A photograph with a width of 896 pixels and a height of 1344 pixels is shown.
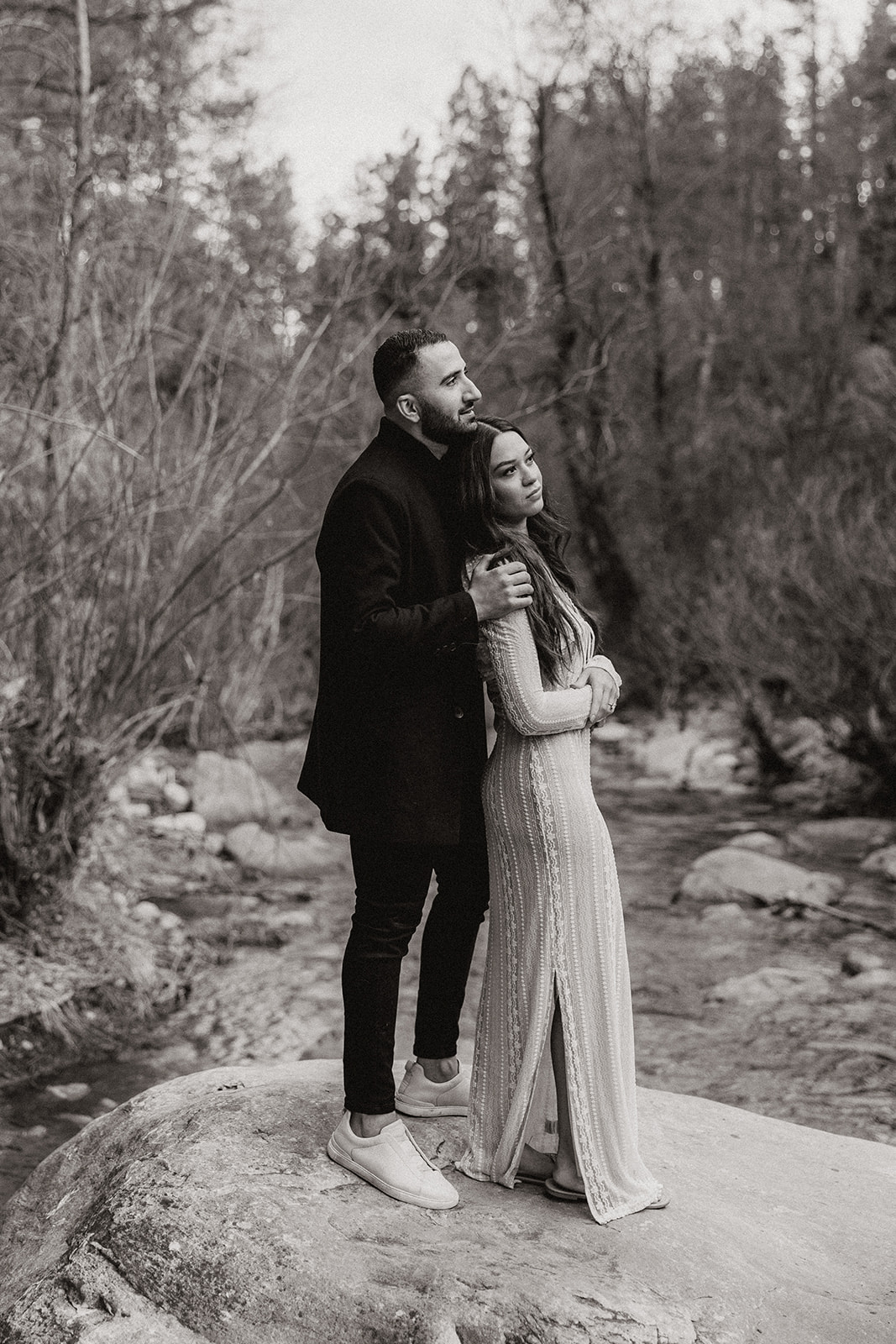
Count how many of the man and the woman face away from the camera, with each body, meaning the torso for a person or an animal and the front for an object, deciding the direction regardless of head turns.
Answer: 0

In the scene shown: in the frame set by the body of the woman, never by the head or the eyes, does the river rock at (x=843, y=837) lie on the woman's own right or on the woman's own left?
on the woman's own left

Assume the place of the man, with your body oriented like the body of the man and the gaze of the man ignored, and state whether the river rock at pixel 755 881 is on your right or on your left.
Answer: on your left

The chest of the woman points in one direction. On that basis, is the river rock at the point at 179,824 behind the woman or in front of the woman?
behind

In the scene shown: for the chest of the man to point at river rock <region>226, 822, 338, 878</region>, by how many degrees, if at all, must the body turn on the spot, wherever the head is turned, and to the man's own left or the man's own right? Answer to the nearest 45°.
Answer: approximately 90° to the man's own left

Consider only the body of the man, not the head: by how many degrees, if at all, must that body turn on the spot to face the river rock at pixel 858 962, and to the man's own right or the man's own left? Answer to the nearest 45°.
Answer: approximately 45° to the man's own left

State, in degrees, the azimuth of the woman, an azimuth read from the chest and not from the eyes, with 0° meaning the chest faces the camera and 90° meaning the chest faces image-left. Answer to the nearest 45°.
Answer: approximately 315°

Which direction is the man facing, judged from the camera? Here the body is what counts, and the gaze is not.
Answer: to the viewer's right

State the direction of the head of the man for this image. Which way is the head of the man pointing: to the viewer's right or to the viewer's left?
to the viewer's right

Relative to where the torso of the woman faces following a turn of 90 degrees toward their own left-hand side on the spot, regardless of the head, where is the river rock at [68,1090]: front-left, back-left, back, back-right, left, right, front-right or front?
left

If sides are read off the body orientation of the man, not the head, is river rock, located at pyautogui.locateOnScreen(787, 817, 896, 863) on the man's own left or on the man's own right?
on the man's own left
